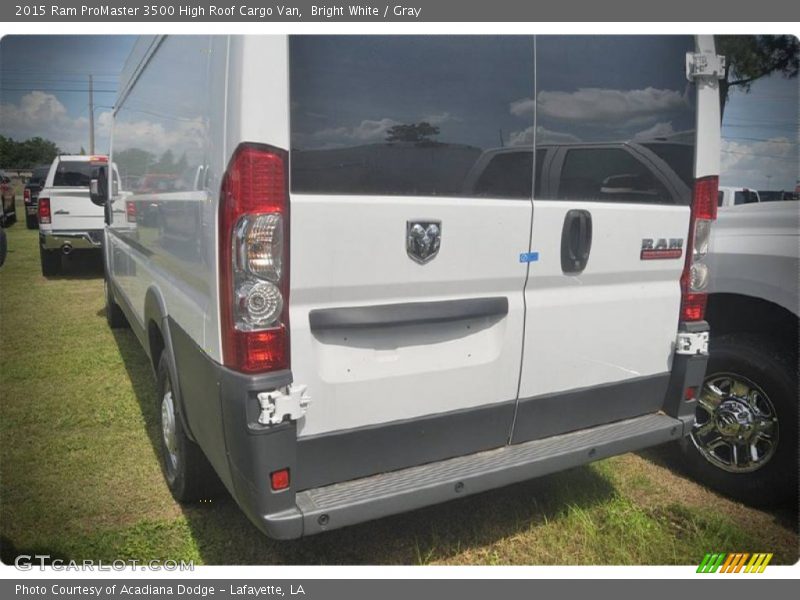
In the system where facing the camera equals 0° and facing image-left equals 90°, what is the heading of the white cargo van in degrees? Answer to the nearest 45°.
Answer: approximately 135°

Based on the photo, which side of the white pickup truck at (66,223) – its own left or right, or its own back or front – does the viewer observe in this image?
back

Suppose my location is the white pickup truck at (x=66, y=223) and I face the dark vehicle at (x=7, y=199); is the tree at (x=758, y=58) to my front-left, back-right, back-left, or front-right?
back-right

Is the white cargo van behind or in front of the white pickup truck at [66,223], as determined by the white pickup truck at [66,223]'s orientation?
behind

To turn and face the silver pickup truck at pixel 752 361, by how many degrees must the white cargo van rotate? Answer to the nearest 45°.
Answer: approximately 90° to its right

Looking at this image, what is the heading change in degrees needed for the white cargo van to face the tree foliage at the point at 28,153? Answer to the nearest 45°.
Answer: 0° — it already faces it

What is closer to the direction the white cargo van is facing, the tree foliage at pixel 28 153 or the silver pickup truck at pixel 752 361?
the tree foliage
